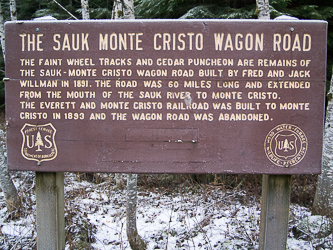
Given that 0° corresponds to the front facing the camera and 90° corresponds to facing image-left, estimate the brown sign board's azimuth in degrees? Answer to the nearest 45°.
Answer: approximately 0°

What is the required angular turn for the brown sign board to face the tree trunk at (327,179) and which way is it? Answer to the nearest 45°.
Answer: approximately 135° to its left

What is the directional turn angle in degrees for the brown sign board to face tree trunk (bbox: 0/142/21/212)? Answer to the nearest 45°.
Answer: approximately 135° to its right

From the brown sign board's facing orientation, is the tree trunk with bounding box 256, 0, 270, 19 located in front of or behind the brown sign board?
behind

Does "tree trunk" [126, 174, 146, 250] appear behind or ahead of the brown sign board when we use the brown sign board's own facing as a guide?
behind
